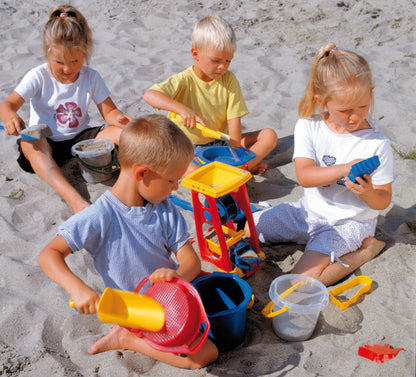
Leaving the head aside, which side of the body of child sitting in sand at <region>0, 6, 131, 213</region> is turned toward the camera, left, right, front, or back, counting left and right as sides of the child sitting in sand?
front

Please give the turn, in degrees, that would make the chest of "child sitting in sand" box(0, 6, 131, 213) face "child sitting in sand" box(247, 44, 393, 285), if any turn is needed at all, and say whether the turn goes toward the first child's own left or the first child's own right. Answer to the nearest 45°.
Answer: approximately 45° to the first child's own left

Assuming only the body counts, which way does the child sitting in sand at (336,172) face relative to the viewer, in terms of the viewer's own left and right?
facing the viewer

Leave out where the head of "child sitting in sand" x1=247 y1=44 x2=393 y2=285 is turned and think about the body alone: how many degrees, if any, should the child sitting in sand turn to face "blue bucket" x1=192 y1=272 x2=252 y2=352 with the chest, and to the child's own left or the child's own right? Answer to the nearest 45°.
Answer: approximately 45° to the child's own right

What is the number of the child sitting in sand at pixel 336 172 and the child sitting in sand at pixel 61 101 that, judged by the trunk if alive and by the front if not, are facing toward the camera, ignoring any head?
2

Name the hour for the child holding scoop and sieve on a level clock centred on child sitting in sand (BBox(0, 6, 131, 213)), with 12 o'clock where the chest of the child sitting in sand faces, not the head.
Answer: The child holding scoop and sieve is roughly at 12 o'clock from the child sitting in sand.

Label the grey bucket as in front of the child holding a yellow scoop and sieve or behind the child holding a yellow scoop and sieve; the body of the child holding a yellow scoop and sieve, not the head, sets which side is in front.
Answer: behind

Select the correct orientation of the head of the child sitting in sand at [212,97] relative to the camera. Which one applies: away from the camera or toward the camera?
toward the camera
